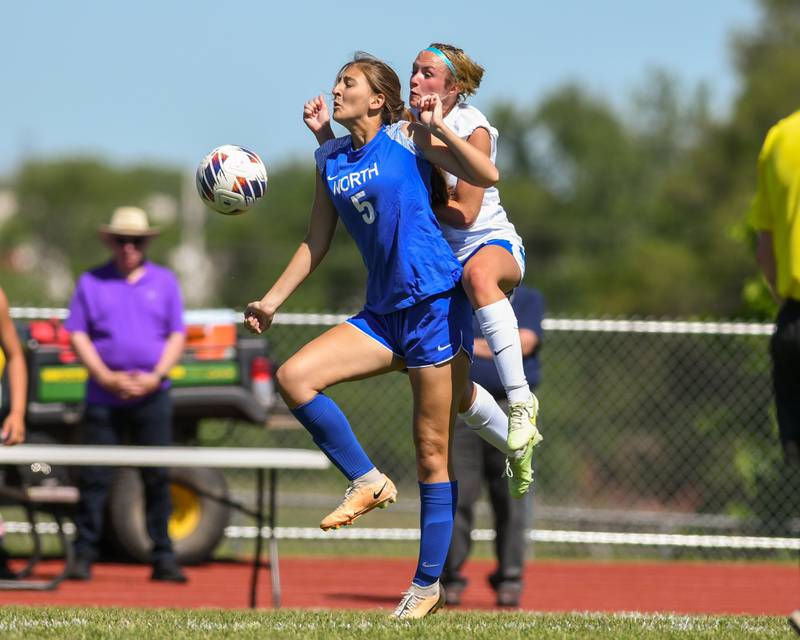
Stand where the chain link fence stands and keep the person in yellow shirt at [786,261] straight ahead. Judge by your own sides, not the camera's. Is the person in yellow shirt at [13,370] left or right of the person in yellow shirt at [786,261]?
right

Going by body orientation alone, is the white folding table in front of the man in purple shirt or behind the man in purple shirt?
in front

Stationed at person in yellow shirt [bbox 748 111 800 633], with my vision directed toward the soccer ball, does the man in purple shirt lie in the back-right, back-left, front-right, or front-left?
front-right

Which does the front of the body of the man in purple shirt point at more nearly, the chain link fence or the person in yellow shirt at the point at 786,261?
the person in yellow shirt

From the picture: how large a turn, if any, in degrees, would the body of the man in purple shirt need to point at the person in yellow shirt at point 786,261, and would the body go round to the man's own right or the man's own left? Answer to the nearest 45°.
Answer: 0° — they already face them

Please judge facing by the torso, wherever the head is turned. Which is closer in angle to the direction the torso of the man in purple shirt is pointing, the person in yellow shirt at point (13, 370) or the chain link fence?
the person in yellow shirt

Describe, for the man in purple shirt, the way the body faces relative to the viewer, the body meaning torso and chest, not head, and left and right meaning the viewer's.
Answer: facing the viewer

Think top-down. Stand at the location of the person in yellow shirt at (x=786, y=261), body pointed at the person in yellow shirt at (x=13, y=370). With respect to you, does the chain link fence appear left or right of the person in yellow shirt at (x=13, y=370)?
right

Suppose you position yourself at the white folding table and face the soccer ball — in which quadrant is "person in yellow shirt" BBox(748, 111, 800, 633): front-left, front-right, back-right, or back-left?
front-left

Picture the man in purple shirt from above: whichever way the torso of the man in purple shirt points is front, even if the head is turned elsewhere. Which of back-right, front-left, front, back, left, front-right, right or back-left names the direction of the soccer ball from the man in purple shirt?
front
